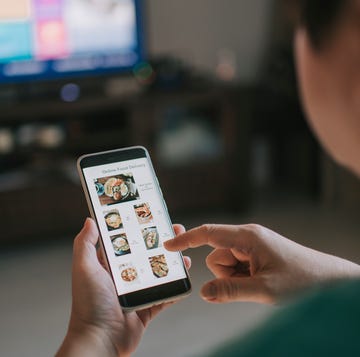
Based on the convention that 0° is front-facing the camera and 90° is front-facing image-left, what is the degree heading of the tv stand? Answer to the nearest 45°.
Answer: approximately 0°

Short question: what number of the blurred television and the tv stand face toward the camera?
2

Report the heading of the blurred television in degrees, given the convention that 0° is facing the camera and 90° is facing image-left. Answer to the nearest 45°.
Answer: approximately 0°
